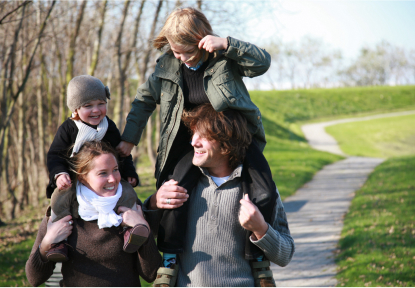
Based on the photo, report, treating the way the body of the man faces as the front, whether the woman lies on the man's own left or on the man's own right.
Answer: on the man's own right

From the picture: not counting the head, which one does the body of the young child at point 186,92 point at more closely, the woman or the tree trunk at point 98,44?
the woman

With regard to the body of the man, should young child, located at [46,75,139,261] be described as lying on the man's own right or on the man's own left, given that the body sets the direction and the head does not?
on the man's own right

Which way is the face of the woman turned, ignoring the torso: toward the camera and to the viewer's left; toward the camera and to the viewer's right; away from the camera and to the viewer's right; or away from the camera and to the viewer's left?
toward the camera and to the viewer's right

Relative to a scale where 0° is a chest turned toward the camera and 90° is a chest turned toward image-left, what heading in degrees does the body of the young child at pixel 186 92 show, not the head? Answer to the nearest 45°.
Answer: approximately 0°

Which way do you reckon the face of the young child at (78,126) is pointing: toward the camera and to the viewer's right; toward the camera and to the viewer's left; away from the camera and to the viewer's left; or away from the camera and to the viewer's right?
toward the camera and to the viewer's right

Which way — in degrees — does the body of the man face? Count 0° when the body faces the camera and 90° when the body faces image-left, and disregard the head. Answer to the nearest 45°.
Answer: approximately 0°

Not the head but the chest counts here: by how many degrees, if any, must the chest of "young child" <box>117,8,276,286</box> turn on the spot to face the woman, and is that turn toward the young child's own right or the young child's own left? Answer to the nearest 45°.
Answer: approximately 45° to the young child's own right

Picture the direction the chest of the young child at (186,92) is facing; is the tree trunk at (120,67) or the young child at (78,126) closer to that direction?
the young child
